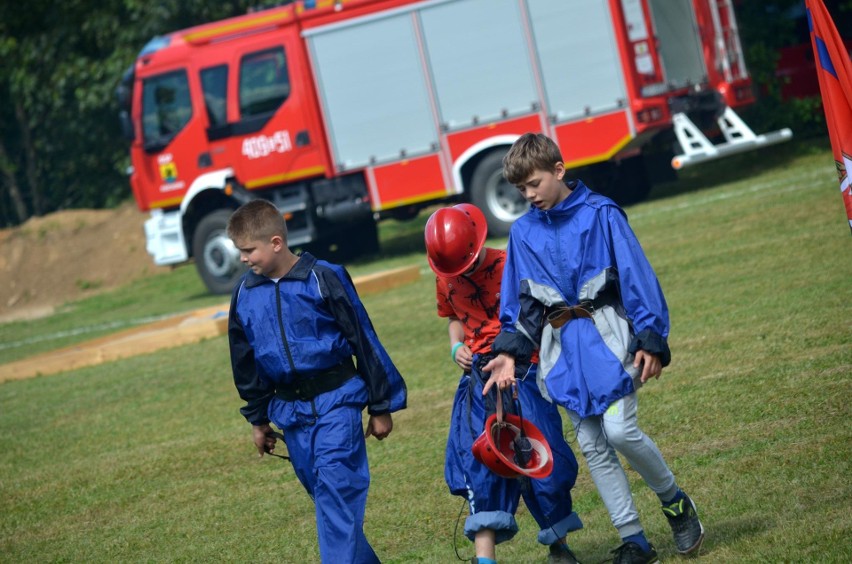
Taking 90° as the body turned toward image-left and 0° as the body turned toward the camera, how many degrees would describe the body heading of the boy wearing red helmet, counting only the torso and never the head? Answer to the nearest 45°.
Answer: approximately 0°

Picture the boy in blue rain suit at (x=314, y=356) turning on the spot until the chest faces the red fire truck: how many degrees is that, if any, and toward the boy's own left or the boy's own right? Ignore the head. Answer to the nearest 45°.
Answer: approximately 135° to the boy's own right

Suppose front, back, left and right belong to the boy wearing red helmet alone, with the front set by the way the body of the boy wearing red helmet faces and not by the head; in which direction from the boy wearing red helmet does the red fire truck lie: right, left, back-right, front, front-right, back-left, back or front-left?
back

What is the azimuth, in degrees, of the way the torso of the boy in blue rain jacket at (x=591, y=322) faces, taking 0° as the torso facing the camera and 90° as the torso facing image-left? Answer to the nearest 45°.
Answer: approximately 45°

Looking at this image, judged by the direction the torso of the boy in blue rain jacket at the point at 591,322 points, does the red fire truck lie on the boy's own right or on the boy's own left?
on the boy's own right

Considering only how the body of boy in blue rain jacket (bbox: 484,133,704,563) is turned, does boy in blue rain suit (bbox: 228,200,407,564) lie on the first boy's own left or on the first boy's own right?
on the first boy's own right
